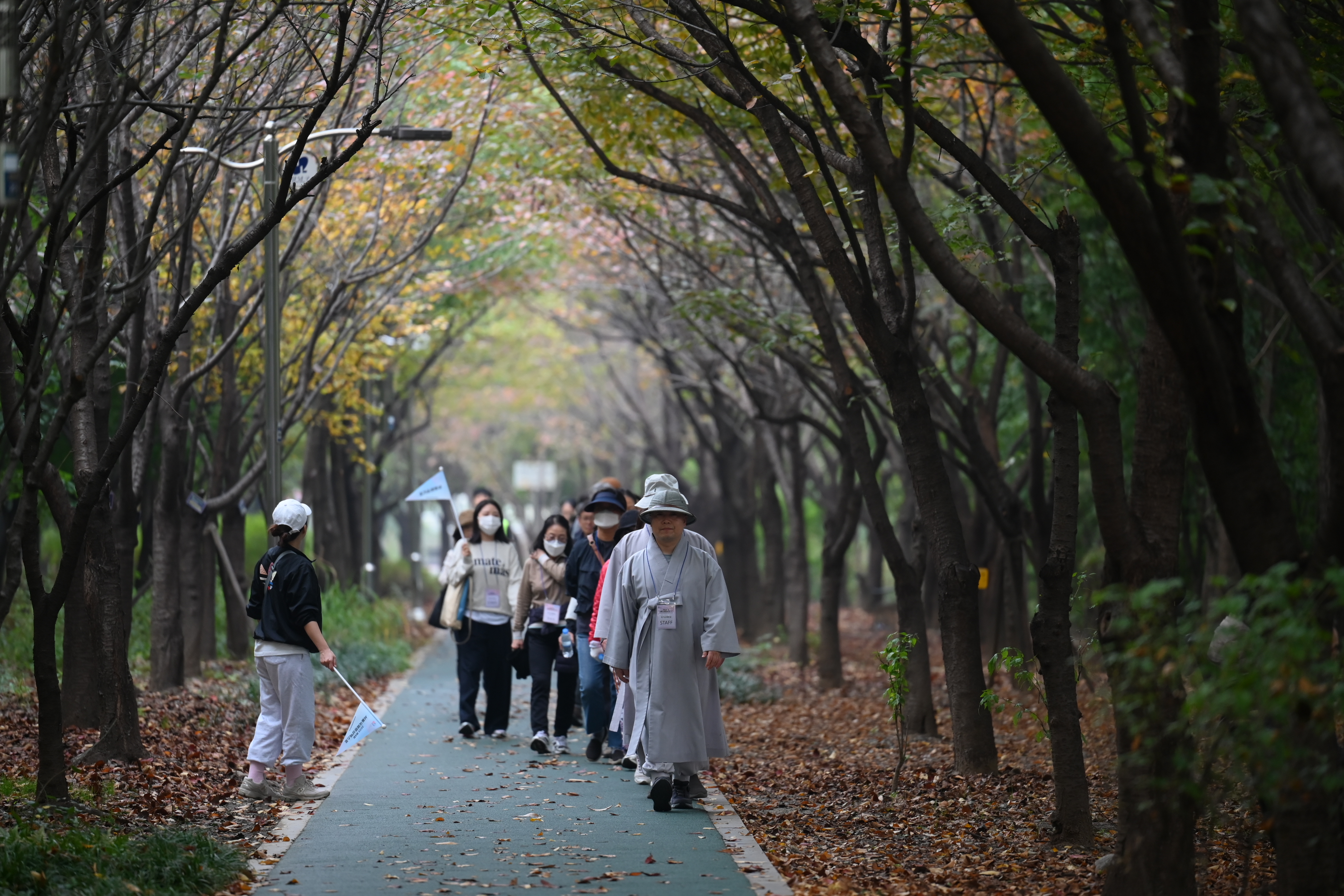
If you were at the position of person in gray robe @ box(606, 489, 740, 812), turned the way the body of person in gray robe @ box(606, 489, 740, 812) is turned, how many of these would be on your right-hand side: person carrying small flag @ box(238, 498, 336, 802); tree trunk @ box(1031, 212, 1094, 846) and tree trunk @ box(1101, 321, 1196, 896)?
1

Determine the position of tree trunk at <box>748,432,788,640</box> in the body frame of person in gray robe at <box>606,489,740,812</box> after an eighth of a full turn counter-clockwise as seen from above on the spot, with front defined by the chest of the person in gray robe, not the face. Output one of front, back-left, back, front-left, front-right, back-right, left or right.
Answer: back-left

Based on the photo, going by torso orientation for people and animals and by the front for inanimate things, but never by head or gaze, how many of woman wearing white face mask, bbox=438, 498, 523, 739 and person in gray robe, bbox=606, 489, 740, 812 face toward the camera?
2

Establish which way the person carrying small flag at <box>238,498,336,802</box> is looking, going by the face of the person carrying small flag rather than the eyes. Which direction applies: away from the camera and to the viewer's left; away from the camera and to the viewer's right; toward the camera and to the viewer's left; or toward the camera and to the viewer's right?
away from the camera and to the viewer's right

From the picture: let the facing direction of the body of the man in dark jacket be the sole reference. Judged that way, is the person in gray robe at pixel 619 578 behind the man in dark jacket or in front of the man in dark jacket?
in front

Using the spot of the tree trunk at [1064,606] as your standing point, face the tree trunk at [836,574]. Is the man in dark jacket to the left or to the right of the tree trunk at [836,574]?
left

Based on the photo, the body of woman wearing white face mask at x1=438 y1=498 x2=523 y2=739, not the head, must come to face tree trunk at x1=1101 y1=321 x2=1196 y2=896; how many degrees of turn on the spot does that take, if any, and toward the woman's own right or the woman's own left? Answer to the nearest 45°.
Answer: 0° — they already face it

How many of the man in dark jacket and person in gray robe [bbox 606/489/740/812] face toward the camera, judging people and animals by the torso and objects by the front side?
2

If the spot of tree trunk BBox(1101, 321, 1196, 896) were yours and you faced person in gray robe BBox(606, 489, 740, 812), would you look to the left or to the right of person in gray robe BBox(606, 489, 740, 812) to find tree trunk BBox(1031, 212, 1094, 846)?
right

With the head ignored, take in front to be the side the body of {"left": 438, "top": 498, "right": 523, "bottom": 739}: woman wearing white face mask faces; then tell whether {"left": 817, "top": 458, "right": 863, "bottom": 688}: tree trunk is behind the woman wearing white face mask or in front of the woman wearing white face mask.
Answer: behind

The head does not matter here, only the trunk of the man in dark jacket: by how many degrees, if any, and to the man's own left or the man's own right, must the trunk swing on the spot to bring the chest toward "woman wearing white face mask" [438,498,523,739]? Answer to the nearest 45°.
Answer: approximately 135° to the man's own right
